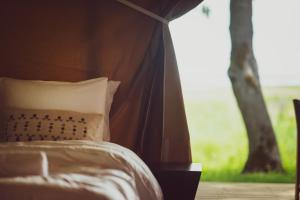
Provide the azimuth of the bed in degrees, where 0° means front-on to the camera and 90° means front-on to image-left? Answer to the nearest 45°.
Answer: approximately 0°

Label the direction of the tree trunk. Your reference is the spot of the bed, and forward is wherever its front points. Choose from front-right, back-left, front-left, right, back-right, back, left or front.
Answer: back-left

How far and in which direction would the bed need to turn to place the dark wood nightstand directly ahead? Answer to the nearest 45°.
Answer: approximately 90° to its left
